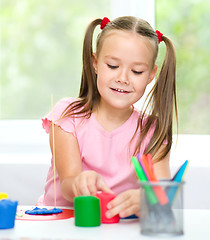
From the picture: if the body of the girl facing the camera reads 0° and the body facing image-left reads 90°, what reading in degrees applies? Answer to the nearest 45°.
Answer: approximately 0°
